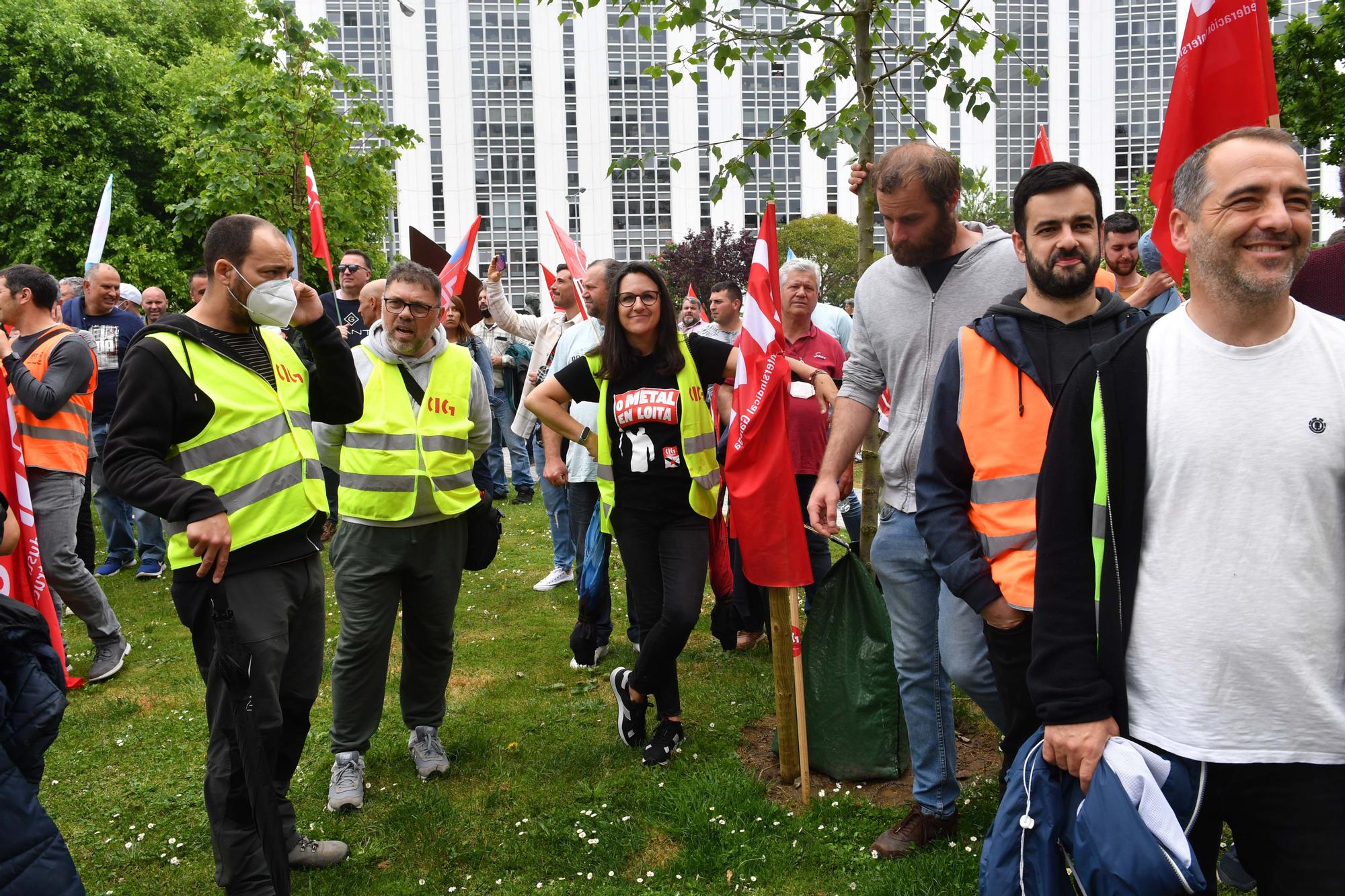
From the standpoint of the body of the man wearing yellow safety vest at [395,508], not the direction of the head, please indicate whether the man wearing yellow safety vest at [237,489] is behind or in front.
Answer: in front

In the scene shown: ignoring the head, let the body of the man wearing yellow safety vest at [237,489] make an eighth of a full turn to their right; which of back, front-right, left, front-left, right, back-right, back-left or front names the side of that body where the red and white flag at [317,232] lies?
back

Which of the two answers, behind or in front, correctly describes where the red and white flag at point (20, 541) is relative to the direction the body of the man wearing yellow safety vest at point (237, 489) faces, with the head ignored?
behind

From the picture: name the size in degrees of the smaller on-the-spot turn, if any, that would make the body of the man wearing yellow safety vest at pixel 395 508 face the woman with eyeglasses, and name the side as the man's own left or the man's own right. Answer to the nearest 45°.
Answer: approximately 90° to the man's own left

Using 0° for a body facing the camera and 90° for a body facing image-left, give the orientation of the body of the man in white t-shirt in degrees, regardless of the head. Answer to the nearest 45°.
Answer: approximately 0°

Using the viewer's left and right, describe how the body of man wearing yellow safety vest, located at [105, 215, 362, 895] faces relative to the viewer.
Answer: facing the viewer and to the right of the viewer

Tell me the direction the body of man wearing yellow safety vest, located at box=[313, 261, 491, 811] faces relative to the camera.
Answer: toward the camera

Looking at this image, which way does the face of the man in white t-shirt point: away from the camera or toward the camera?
toward the camera

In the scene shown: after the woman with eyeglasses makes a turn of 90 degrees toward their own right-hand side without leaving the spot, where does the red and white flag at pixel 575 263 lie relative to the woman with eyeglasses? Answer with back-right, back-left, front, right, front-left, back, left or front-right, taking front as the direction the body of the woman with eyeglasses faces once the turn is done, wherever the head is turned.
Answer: right

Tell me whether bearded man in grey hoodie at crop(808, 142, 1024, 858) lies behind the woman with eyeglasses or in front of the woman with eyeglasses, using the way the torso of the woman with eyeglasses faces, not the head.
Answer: in front

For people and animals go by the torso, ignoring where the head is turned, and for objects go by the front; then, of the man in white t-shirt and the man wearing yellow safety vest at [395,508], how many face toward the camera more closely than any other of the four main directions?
2

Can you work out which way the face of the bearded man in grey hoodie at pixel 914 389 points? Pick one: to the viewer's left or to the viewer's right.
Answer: to the viewer's left
